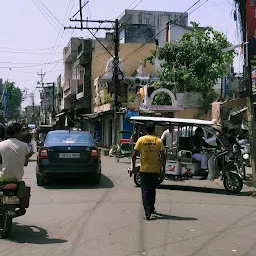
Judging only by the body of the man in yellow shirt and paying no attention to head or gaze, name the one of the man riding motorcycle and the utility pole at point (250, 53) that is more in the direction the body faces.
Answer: the utility pole

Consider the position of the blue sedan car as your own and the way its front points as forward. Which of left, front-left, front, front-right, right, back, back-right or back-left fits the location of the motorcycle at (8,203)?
back

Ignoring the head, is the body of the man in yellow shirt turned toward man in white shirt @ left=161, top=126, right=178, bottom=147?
yes

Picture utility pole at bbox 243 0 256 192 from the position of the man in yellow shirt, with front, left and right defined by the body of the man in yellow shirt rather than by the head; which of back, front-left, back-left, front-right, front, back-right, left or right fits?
front-right

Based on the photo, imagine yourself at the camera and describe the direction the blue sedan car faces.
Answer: facing away from the viewer

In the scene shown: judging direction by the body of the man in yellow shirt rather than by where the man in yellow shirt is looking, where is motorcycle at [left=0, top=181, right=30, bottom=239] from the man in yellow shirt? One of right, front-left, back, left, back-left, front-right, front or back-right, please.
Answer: back-left

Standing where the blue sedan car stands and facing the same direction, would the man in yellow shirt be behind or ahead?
behind

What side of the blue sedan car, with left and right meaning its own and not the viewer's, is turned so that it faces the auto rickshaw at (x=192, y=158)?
right

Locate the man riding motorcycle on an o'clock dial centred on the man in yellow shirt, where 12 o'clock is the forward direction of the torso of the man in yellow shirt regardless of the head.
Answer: The man riding motorcycle is roughly at 8 o'clock from the man in yellow shirt.

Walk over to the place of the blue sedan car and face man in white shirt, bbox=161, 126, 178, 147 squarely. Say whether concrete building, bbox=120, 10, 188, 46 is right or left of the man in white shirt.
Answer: left

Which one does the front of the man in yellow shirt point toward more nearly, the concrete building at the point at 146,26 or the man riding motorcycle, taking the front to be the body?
the concrete building

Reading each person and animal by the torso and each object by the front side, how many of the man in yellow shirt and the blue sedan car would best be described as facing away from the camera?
2

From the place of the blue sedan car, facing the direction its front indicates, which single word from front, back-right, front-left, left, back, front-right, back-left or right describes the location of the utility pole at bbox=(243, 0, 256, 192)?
right

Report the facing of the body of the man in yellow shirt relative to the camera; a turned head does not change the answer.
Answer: away from the camera

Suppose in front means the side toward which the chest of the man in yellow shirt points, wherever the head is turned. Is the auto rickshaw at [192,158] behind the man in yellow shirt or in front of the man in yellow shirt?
in front

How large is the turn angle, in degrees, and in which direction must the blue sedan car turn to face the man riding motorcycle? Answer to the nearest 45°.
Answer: approximately 180°

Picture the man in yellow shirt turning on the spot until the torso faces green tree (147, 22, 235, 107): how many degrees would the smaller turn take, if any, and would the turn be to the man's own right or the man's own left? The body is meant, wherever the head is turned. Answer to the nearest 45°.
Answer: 0° — they already face it

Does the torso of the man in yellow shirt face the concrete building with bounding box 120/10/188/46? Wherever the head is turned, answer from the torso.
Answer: yes
